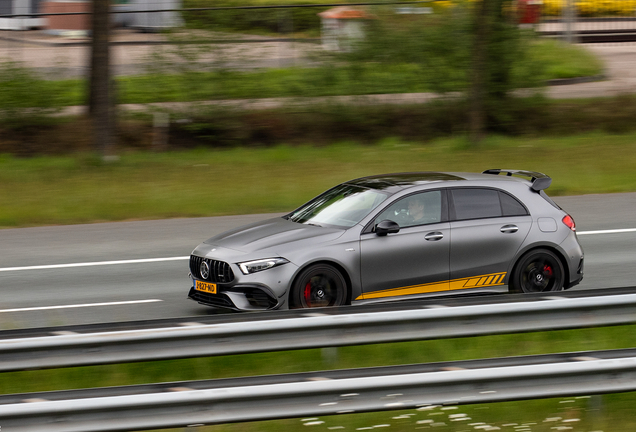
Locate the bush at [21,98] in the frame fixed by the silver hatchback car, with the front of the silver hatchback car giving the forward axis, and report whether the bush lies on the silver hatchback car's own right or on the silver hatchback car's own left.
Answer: on the silver hatchback car's own right

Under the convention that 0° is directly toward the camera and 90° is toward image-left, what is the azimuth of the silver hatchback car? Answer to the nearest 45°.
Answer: approximately 45°

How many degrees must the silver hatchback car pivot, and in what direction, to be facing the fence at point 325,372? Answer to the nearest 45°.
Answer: approximately 45° to its left

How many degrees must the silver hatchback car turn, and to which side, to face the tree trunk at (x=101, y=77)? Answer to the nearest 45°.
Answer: approximately 90° to its right

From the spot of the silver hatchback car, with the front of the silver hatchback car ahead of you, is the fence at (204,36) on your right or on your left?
on your right

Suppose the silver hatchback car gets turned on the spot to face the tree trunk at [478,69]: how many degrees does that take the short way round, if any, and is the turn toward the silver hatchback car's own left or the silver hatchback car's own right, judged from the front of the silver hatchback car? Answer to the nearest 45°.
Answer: approximately 135° to the silver hatchback car's own right
